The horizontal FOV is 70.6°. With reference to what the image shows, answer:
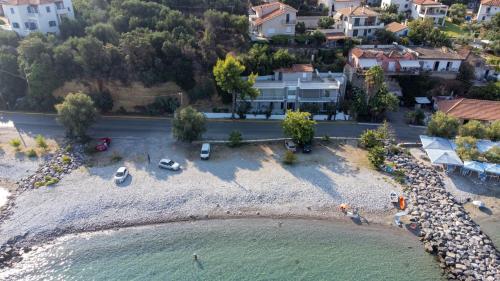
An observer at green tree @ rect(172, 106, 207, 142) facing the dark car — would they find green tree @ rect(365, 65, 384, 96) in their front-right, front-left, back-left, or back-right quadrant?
front-left

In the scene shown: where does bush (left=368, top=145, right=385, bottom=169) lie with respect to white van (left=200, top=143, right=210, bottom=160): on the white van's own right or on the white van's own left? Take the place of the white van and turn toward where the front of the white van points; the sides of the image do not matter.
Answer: on the white van's own left

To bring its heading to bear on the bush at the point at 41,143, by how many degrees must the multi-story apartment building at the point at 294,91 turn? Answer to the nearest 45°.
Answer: approximately 45° to its right

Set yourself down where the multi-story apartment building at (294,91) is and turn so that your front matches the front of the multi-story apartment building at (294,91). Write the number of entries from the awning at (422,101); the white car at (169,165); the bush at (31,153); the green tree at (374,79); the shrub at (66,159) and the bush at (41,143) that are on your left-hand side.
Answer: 2

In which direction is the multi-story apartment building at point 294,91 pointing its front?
toward the camera

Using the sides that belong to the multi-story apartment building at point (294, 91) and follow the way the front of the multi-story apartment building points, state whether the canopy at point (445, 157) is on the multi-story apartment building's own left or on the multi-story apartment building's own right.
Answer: on the multi-story apartment building's own left

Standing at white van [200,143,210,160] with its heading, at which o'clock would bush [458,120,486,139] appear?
The bush is roughly at 9 o'clock from the white van.

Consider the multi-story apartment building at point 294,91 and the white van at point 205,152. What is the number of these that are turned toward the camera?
2

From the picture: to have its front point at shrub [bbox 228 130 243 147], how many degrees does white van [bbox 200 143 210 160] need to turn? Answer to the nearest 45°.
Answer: approximately 135° to its left

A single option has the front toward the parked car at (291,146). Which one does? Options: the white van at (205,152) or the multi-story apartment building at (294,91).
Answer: the multi-story apartment building

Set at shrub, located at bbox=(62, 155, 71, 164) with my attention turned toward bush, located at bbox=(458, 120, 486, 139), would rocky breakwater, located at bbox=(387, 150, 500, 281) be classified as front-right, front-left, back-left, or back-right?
front-right

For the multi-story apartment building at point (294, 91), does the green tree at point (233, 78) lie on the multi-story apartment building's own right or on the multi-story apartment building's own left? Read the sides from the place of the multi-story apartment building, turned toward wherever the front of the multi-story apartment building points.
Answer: on the multi-story apartment building's own right

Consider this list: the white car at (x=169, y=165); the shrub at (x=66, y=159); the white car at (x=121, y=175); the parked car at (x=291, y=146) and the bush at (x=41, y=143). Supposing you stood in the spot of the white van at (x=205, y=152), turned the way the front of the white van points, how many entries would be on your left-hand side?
1

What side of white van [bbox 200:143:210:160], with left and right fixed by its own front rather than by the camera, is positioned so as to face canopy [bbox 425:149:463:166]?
left

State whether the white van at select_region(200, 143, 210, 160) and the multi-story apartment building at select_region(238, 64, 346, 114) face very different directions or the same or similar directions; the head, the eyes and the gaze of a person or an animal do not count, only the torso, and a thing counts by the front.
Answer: same or similar directions

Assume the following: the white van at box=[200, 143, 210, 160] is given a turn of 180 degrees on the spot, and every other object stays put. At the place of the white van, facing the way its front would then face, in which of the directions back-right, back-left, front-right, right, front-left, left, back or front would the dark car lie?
right

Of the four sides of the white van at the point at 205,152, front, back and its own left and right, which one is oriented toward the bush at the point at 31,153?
right
